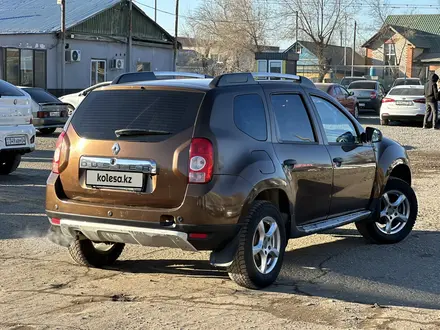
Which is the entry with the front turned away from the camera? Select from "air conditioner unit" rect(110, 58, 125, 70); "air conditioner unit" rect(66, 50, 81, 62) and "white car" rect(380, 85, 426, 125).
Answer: the white car

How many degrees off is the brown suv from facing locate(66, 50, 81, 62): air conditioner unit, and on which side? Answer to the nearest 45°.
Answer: approximately 45° to its left

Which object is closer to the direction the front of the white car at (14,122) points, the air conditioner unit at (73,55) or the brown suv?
the air conditioner unit

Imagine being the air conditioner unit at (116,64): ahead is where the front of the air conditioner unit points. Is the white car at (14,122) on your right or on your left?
on your right

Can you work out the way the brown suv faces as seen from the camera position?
facing away from the viewer and to the right of the viewer

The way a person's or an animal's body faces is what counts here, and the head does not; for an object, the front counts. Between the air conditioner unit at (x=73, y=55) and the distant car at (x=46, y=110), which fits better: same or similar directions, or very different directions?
very different directions

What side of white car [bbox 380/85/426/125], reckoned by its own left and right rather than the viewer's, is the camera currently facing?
back

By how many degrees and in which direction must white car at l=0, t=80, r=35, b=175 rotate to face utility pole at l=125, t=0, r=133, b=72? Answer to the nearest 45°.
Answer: approximately 45° to its right

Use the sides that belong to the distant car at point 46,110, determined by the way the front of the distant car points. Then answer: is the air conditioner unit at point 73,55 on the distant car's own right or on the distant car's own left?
on the distant car's own right
